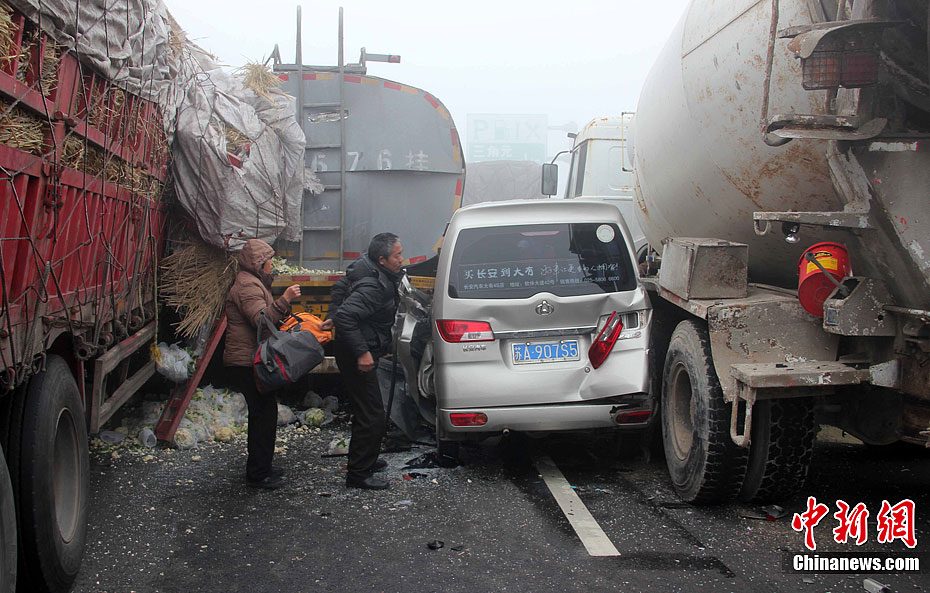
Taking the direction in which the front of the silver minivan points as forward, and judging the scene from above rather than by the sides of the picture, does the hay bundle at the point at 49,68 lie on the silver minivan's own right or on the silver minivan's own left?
on the silver minivan's own left

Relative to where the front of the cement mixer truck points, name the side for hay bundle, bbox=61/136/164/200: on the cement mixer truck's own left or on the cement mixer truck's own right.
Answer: on the cement mixer truck's own left

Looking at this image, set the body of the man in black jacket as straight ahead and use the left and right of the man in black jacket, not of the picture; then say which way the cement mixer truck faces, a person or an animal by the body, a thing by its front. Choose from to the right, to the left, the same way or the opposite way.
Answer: to the left

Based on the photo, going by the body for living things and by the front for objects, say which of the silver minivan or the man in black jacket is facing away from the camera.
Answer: the silver minivan

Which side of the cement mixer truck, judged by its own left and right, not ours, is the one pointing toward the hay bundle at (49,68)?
left

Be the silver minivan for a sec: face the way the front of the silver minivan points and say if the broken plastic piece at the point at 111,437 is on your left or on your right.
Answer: on your left

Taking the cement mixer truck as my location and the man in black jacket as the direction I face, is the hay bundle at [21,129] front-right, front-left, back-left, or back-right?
front-left

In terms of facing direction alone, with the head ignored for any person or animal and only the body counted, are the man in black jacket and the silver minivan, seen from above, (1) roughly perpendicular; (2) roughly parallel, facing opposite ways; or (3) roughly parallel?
roughly perpendicular

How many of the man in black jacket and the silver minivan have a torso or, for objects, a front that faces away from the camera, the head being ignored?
1

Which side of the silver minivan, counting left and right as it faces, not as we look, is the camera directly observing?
back

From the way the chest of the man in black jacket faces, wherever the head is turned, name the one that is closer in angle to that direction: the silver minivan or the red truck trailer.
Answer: the silver minivan

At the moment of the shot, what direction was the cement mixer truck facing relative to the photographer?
facing away from the viewer and to the left of the viewer

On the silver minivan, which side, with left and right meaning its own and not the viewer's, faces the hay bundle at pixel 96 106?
left

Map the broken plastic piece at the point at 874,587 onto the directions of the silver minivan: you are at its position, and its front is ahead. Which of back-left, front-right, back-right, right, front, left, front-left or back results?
back-right

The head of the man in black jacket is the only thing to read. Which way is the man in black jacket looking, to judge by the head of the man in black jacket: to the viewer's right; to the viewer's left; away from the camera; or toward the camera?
to the viewer's right

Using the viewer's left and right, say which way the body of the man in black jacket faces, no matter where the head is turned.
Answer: facing to the right of the viewer

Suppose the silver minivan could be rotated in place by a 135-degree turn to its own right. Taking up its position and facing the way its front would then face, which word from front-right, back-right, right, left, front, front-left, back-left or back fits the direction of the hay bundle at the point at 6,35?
right

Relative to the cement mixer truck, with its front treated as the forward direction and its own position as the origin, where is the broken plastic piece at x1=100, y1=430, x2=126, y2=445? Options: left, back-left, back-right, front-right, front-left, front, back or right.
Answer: front-left
